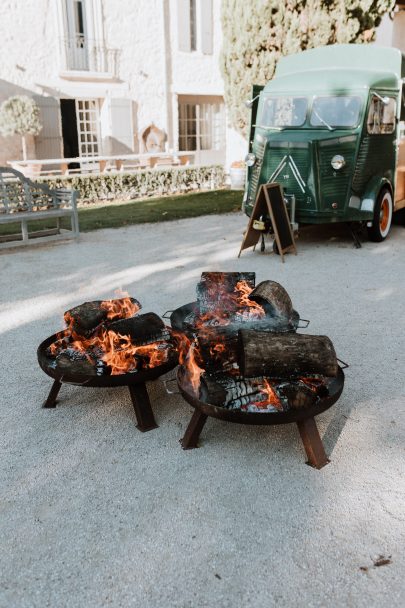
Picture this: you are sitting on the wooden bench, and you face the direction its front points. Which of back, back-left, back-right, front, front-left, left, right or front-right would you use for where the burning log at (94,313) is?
front-right

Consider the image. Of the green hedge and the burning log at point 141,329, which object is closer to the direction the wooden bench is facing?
the burning log

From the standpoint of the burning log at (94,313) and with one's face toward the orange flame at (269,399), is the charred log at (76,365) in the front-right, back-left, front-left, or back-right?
front-right

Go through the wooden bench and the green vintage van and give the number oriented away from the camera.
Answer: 0

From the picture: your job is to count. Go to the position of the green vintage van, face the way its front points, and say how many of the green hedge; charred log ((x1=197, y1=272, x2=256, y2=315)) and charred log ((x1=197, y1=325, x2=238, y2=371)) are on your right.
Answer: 1

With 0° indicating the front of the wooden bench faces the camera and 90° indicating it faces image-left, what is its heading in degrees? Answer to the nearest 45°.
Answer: approximately 315°

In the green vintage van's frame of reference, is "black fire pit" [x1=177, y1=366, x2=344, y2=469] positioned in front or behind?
in front

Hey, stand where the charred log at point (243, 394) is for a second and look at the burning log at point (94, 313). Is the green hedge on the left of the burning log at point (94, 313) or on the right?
right

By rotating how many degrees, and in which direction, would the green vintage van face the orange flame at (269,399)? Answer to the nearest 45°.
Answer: approximately 45° to its left

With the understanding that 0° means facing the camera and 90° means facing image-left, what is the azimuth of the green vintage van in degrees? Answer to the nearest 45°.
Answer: approximately 45°

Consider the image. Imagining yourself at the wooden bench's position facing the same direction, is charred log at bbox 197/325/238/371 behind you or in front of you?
in front

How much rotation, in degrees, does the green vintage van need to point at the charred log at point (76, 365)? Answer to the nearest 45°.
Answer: approximately 45° to its left

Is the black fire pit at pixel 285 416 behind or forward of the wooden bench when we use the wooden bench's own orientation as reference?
forward
